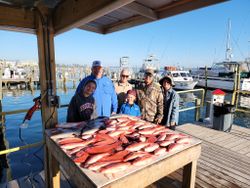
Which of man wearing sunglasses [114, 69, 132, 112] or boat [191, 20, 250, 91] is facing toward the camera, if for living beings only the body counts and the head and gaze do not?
the man wearing sunglasses

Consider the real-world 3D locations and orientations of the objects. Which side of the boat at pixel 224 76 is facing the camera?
left

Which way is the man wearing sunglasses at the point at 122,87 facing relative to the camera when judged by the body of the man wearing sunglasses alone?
toward the camera

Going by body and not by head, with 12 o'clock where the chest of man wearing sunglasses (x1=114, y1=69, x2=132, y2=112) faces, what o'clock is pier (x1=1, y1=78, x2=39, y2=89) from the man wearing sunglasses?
The pier is roughly at 5 o'clock from the man wearing sunglasses.

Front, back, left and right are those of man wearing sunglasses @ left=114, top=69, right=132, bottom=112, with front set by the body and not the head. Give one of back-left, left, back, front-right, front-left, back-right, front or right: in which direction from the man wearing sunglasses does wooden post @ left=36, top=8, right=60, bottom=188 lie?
front-right

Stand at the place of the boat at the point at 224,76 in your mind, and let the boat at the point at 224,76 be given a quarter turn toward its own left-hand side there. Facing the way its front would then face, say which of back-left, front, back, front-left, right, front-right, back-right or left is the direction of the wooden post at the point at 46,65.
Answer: front

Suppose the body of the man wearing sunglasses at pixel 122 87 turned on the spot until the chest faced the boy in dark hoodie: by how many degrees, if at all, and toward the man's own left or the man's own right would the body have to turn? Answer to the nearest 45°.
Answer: approximately 45° to the man's own right

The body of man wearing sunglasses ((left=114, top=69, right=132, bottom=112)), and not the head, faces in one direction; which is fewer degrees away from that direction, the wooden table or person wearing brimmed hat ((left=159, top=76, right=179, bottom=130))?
the wooden table

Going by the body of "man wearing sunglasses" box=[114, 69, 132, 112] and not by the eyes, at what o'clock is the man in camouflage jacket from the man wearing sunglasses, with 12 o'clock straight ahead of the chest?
The man in camouflage jacket is roughly at 10 o'clock from the man wearing sunglasses.

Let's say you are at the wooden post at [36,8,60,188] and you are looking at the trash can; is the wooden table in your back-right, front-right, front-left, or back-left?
front-right

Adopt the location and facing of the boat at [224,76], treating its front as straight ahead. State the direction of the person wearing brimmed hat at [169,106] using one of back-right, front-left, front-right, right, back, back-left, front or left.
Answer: left

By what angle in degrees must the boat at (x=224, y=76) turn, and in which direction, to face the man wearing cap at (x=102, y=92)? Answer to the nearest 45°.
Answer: approximately 90° to its left
